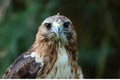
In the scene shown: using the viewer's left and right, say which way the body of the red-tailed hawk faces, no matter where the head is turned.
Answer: facing the viewer and to the right of the viewer
